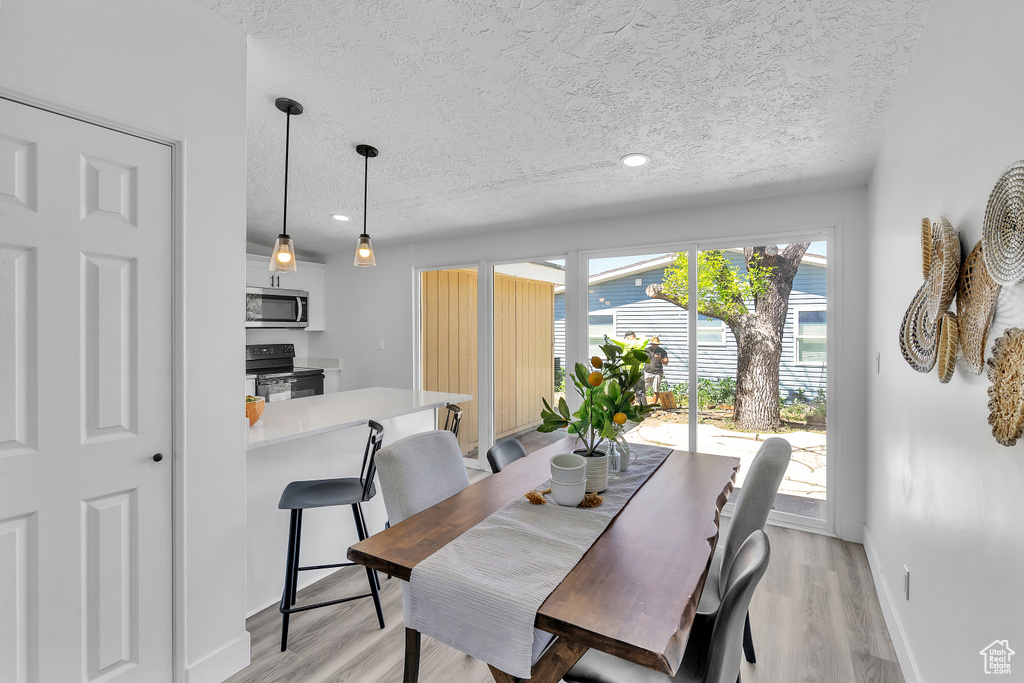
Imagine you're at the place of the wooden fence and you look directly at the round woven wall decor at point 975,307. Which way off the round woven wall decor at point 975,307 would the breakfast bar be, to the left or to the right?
right

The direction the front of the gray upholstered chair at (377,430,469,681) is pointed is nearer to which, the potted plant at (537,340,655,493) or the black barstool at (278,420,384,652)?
the potted plant

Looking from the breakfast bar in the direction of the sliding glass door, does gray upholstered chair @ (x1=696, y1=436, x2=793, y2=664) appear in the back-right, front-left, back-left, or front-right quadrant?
front-right

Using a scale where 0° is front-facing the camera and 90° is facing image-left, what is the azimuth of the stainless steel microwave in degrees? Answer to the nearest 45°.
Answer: approximately 315°

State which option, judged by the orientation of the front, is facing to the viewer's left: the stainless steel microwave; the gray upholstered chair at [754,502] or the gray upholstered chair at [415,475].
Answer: the gray upholstered chair at [754,502]

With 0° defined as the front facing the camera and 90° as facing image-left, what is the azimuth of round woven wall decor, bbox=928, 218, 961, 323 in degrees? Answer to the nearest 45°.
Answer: approximately 90°

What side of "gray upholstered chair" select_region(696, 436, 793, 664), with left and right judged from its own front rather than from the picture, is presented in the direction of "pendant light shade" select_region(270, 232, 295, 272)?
front

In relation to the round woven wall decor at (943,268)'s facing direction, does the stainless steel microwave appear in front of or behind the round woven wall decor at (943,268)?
in front

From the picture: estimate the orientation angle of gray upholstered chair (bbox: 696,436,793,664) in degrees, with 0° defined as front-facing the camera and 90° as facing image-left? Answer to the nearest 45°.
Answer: approximately 90°

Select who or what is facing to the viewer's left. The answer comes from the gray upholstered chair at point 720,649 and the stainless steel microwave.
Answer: the gray upholstered chair

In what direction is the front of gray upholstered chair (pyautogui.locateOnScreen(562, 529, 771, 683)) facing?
to the viewer's left

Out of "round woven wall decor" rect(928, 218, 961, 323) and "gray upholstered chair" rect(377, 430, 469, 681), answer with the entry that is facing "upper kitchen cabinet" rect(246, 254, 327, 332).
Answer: the round woven wall decor

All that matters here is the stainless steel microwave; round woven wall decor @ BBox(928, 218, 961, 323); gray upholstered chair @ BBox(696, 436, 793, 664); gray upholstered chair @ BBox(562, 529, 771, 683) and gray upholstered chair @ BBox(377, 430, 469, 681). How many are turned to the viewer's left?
3

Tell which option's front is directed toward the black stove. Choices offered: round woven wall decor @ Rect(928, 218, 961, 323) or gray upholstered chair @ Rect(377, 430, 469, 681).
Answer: the round woven wall decor

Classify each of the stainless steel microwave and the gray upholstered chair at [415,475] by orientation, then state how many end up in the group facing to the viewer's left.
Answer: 0

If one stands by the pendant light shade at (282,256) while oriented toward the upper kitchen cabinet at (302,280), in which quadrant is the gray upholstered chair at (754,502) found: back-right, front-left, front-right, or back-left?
back-right

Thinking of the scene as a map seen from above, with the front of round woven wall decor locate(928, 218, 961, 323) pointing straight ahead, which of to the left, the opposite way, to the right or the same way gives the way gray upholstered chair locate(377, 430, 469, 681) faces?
the opposite way

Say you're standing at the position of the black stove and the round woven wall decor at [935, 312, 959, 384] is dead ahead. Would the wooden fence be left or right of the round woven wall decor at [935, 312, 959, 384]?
left

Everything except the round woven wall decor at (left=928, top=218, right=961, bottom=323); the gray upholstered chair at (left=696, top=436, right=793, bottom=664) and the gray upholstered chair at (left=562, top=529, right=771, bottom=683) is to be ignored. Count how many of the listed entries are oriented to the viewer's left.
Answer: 3
